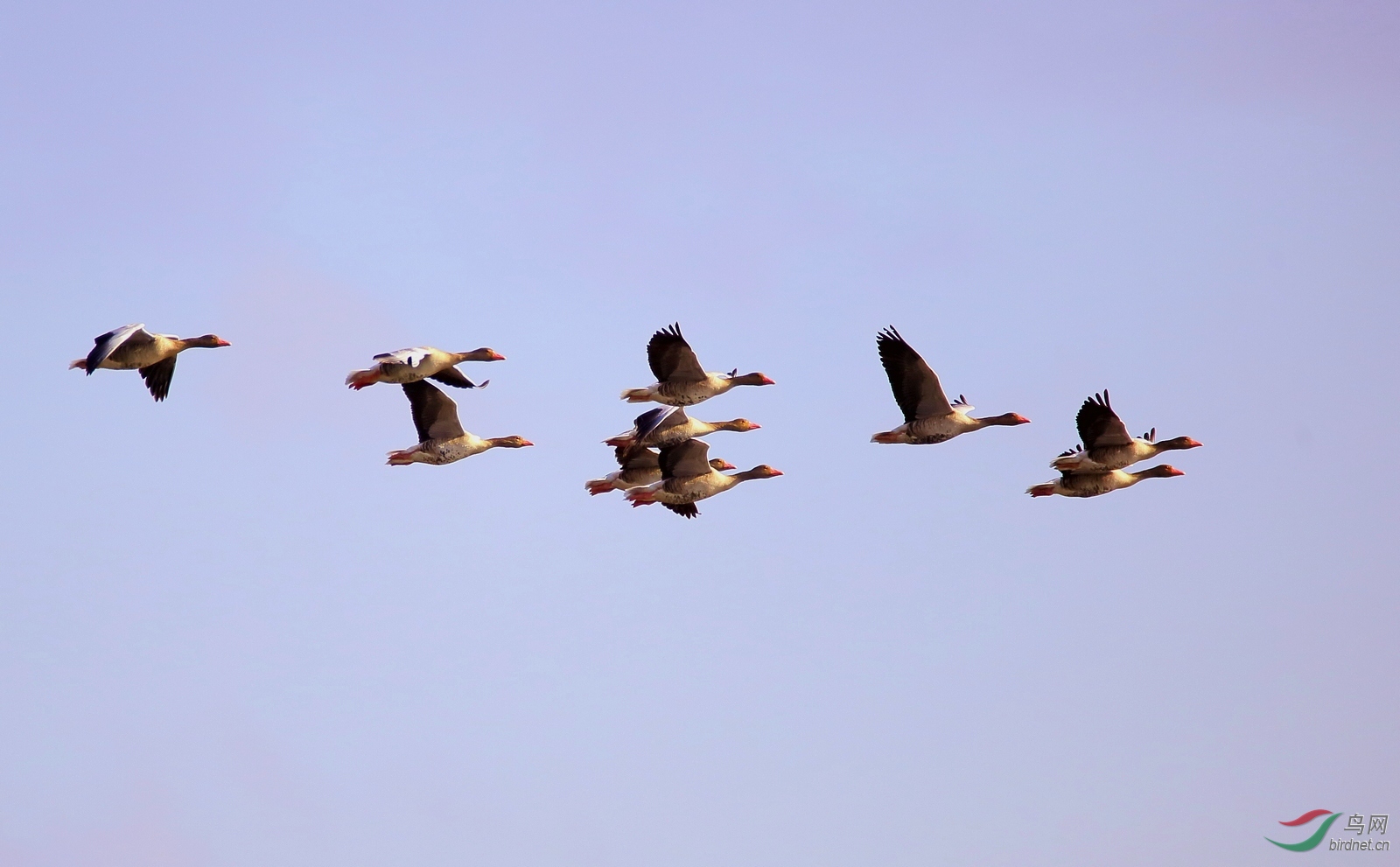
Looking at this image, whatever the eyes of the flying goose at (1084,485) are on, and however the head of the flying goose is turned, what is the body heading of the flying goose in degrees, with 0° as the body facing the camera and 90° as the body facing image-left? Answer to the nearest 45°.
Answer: approximately 270°

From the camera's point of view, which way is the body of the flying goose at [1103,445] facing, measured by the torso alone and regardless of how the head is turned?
to the viewer's right

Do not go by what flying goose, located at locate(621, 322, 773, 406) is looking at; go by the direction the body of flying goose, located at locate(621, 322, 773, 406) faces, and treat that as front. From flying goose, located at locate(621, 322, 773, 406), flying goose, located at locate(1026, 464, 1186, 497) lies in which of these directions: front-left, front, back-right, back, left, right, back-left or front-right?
front

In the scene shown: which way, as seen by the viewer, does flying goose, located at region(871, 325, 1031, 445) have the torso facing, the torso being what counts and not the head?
to the viewer's right

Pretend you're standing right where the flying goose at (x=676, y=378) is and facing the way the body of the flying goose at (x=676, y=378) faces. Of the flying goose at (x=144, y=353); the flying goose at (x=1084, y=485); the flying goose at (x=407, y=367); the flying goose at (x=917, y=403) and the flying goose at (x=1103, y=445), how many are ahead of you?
3

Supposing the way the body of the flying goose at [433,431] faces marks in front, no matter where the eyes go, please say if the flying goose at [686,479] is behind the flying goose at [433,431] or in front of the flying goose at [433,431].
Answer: in front

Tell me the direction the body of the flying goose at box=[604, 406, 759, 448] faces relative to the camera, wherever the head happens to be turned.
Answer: to the viewer's right

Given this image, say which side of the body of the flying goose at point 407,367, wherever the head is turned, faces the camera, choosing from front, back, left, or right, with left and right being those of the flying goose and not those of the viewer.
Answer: right

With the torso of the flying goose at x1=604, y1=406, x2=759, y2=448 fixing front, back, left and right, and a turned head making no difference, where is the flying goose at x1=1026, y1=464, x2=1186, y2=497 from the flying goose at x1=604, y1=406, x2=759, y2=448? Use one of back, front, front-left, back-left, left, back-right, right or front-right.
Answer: front

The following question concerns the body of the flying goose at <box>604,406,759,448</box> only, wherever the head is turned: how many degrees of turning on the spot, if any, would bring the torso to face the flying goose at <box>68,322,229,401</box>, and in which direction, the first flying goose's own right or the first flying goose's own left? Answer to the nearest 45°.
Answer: approximately 180°

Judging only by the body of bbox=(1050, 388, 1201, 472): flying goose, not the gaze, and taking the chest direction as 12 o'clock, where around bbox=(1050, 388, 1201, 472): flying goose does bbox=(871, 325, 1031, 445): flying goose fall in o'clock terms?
bbox=(871, 325, 1031, 445): flying goose is roughly at 5 o'clock from bbox=(1050, 388, 1201, 472): flying goose.

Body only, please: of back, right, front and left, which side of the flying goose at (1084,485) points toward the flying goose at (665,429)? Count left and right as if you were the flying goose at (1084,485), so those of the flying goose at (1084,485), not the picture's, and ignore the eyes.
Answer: back

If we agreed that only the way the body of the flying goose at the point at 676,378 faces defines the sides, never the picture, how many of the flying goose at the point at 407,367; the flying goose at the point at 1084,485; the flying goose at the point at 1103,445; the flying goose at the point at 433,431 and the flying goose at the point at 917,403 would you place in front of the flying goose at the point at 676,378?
3

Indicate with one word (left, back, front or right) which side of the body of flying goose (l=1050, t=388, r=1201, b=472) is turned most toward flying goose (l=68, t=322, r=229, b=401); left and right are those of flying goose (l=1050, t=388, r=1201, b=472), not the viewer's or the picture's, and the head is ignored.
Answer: back
